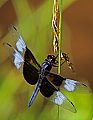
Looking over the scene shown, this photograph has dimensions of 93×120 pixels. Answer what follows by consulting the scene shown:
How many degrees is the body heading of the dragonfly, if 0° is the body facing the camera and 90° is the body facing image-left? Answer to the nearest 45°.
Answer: approximately 225°
